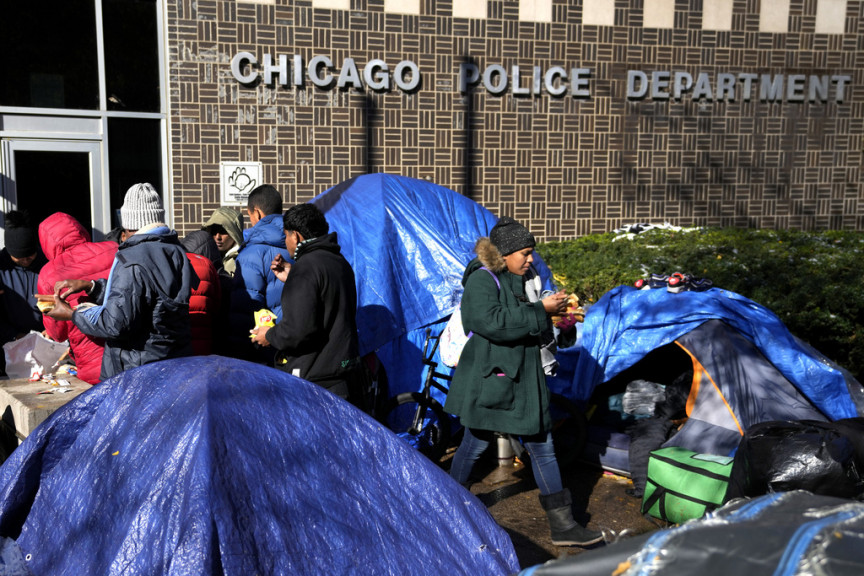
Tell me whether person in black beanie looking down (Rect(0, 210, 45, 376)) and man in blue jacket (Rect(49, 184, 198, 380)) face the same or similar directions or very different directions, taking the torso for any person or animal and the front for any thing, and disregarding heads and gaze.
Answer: very different directions

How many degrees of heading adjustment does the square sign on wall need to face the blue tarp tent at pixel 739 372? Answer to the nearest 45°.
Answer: approximately 45° to its left

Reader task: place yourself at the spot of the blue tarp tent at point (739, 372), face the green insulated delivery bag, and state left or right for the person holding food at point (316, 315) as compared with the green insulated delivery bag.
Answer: right

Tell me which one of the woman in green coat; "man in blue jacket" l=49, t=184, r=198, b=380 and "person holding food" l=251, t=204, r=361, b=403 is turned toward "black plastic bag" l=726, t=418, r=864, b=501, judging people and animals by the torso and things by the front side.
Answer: the woman in green coat

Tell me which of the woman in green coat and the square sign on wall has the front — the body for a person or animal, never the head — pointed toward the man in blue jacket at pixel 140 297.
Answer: the square sign on wall

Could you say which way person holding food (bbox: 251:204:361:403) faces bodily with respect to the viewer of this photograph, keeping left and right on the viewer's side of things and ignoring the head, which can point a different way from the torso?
facing away from the viewer and to the left of the viewer

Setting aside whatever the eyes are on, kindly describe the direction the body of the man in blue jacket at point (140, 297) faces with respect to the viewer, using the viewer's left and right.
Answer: facing away from the viewer and to the left of the viewer

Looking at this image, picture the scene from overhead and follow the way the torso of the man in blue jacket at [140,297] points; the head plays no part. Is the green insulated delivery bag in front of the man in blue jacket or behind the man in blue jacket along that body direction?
behind

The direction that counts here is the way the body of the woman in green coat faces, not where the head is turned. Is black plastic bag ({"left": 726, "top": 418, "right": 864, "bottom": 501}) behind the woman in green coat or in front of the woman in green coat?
in front

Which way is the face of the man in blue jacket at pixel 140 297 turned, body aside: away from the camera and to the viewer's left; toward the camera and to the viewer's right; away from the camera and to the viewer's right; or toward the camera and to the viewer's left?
away from the camera and to the viewer's left

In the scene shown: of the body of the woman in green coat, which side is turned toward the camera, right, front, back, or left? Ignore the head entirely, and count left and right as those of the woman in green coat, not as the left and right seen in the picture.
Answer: right

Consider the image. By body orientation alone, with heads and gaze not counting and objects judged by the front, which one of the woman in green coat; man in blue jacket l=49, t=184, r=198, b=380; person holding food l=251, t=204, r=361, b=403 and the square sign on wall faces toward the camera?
the square sign on wall

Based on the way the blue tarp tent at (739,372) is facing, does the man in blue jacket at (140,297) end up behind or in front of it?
in front
